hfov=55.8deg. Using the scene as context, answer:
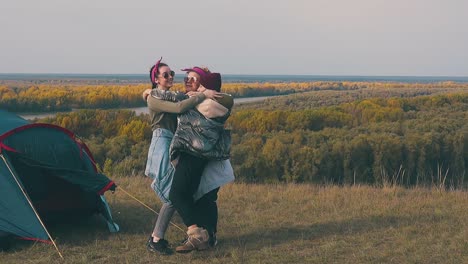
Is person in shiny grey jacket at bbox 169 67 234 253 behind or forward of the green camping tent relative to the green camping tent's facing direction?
forward

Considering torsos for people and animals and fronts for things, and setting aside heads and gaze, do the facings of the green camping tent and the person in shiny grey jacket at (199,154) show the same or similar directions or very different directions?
very different directions

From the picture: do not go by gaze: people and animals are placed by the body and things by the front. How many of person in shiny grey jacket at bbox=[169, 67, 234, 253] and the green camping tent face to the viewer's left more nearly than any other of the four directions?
1

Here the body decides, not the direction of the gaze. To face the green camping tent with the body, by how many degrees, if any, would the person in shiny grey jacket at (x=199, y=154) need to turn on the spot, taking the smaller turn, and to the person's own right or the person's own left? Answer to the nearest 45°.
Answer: approximately 45° to the person's own right

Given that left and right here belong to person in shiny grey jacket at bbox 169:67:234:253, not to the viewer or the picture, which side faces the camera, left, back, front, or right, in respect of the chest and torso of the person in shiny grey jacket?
left

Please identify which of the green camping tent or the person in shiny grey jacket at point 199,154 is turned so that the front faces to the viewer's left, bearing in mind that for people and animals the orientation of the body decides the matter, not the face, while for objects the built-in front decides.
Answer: the person in shiny grey jacket

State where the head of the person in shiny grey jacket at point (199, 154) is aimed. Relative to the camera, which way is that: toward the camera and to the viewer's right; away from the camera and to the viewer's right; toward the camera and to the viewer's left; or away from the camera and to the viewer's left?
toward the camera and to the viewer's left

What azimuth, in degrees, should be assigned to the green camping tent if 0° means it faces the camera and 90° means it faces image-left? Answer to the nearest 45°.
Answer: approximately 315°
